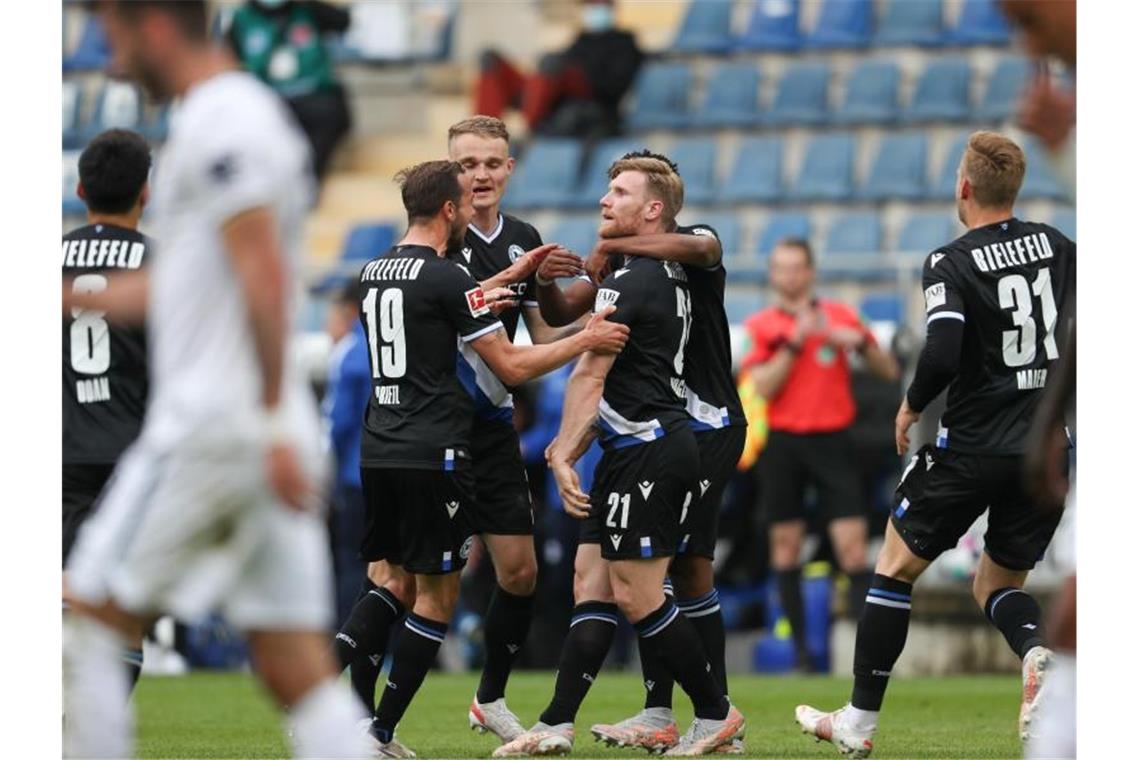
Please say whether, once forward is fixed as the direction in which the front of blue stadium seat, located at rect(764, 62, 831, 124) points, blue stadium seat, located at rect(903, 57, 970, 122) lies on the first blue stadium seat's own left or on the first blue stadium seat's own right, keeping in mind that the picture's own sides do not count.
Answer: on the first blue stadium seat's own left

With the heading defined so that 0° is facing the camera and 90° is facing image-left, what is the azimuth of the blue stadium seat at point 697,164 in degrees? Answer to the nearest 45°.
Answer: approximately 0°

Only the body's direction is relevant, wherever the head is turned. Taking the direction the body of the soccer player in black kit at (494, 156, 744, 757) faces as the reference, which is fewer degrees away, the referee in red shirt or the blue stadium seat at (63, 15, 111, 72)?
the blue stadium seat

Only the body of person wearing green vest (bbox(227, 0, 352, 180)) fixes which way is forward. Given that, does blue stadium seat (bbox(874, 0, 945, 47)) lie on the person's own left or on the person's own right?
on the person's own left

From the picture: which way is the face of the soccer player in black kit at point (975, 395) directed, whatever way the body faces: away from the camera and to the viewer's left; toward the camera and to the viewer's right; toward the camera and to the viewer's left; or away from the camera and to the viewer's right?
away from the camera and to the viewer's left

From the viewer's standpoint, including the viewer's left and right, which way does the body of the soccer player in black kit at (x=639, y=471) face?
facing to the left of the viewer

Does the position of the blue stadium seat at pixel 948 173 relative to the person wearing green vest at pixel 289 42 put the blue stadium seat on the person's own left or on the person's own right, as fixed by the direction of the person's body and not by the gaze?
on the person's own left

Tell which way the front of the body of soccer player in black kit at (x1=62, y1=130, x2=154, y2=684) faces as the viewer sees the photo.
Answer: away from the camera
